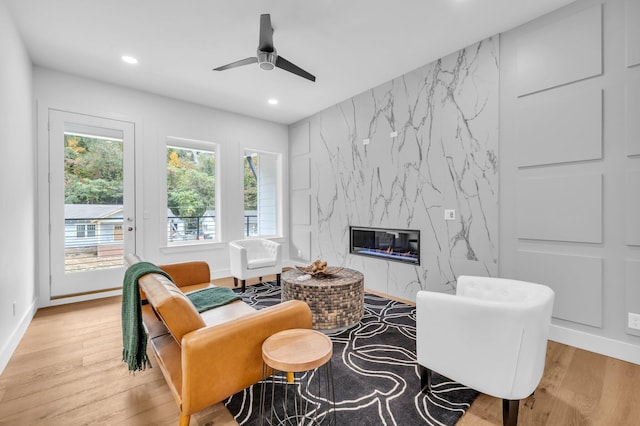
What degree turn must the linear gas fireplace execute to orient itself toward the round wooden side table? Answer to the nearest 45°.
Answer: approximately 45° to its left

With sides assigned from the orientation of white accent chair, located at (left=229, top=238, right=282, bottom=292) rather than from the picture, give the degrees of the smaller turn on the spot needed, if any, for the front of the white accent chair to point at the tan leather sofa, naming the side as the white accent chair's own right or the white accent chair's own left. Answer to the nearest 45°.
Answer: approximately 45° to the white accent chair's own right

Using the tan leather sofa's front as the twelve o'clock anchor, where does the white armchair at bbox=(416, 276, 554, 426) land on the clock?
The white armchair is roughly at 2 o'clock from the tan leather sofa.

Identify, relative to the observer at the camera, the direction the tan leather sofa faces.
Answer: facing away from the viewer and to the right of the viewer

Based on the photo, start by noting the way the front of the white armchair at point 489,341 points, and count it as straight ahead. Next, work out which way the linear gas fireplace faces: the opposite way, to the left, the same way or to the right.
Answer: to the left

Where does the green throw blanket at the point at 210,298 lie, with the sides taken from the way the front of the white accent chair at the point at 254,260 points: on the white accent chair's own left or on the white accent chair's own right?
on the white accent chair's own right

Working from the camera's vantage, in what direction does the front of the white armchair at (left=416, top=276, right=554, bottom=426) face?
facing away from the viewer and to the left of the viewer

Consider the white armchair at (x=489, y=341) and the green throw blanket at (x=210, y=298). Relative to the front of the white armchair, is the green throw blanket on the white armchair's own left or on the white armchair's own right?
on the white armchair's own left

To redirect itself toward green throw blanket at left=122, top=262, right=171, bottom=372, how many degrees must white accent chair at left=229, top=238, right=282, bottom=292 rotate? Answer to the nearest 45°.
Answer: approximately 45° to its right

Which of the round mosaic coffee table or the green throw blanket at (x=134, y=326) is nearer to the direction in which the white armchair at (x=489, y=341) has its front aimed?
the round mosaic coffee table
